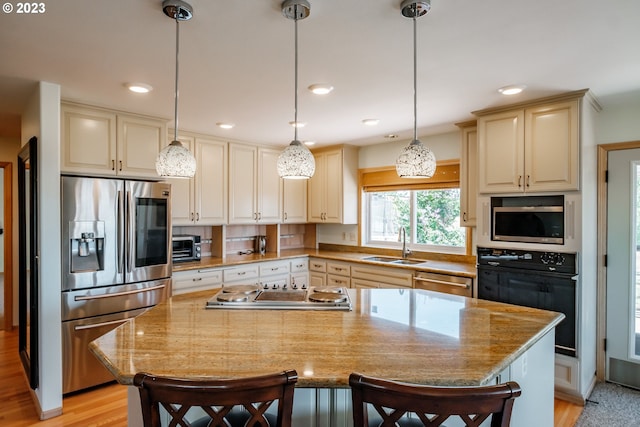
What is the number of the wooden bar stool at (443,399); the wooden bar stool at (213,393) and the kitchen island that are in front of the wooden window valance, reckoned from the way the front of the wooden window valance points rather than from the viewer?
3

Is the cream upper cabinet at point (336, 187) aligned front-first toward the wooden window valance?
no

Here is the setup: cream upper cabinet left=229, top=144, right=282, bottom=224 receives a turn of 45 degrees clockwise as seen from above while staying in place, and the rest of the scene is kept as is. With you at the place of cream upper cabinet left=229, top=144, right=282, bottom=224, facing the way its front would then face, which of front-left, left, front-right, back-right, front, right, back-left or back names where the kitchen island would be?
front

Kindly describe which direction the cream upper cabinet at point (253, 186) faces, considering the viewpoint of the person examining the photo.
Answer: facing the viewer and to the right of the viewer

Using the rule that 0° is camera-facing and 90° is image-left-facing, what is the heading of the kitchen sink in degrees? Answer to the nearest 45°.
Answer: approximately 45°

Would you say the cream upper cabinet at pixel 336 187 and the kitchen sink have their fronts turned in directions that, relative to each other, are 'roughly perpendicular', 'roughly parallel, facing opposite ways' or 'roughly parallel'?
roughly parallel

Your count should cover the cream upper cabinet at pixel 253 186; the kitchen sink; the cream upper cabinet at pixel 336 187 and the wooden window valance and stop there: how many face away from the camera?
0

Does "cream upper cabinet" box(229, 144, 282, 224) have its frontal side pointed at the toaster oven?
no

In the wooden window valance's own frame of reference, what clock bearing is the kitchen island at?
The kitchen island is roughly at 12 o'clock from the wooden window valance.

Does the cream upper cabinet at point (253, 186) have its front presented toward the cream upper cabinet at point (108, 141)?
no

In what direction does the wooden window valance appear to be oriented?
toward the camera

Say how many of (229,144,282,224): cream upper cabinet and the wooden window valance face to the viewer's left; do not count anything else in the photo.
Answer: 0

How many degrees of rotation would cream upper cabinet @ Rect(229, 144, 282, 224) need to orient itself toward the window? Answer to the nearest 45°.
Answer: approximately 45° to its left

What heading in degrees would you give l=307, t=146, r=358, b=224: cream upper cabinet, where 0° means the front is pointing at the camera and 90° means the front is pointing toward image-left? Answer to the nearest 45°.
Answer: approximately 45°

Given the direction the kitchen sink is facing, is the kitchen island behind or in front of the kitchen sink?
in front
